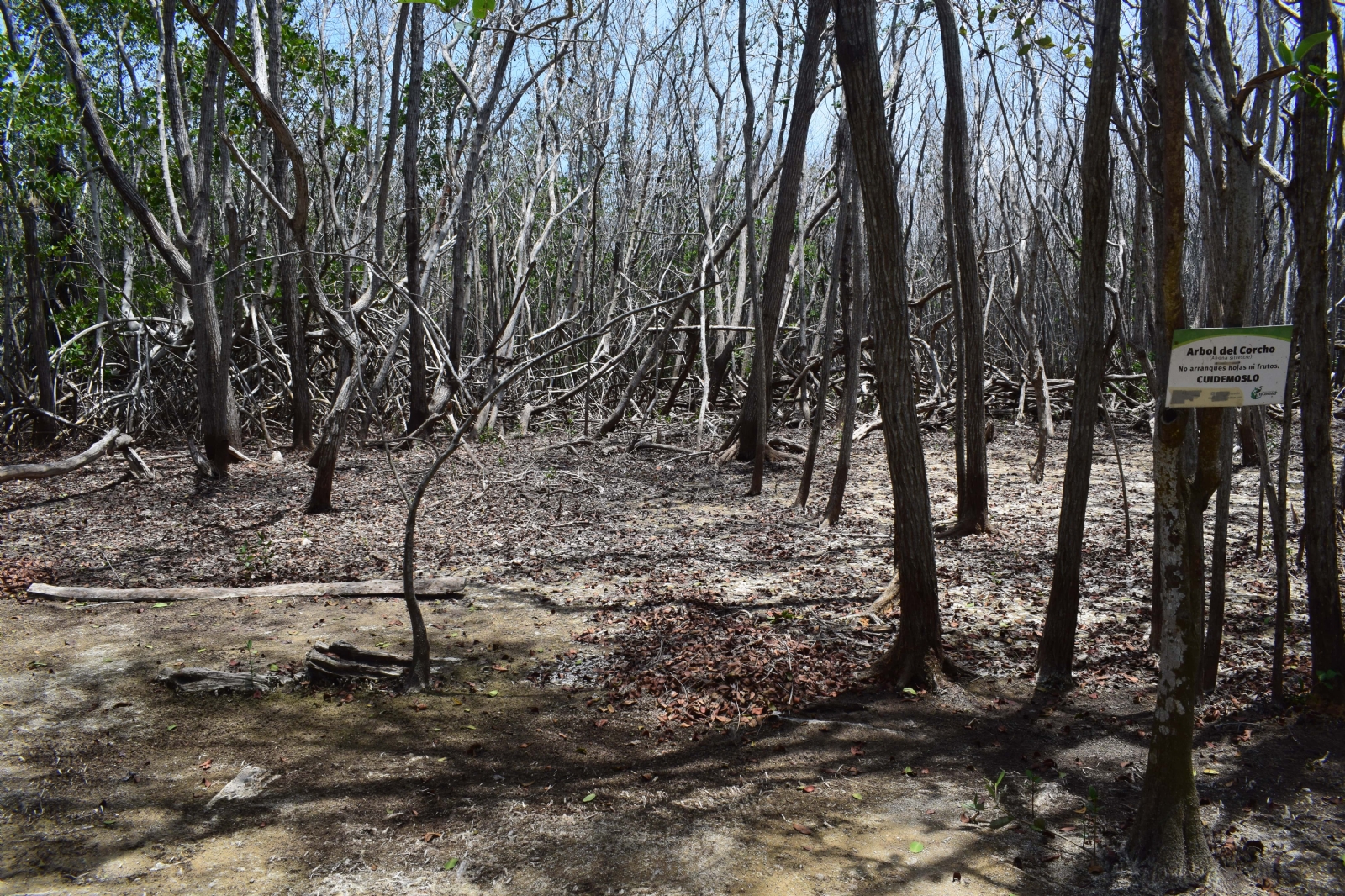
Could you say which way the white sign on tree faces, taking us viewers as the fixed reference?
facing the viewer

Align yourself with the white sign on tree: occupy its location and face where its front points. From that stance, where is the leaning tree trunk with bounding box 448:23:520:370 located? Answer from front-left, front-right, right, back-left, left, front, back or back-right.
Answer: back-right

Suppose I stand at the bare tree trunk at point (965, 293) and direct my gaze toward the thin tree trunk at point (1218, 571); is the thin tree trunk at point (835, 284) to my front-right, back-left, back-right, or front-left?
back-right

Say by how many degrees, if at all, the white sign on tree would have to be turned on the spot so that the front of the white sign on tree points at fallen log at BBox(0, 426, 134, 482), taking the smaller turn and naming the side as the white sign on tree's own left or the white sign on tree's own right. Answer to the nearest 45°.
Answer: approximately 90° to the white sign on tree's own right

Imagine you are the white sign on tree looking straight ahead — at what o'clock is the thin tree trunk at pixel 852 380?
The thin tree trunk is roughly at 5 o'clock from the white sign on tree.

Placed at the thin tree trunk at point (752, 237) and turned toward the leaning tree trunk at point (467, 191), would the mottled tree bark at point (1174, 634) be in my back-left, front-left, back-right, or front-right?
back-left

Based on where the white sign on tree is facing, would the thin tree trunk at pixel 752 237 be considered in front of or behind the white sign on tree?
behind

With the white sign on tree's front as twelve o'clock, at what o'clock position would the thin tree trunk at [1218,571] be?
The thin tree trunk is roughly at 6 o'clock from the white sign on tree.

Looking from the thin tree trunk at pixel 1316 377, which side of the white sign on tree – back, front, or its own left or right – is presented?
back

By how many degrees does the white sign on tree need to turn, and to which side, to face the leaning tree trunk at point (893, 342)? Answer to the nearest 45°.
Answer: approximately 135° to its right

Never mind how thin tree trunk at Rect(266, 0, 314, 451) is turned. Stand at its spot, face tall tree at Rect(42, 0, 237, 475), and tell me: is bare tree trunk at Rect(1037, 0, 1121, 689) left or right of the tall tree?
left

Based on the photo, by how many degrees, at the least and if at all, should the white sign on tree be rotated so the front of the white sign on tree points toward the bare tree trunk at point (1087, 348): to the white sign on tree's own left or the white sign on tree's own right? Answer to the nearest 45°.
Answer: approximately 180°

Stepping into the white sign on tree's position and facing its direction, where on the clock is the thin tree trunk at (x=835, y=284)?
The thin tree trunk is roughly at 5 o'clock from the white sign on tree.
